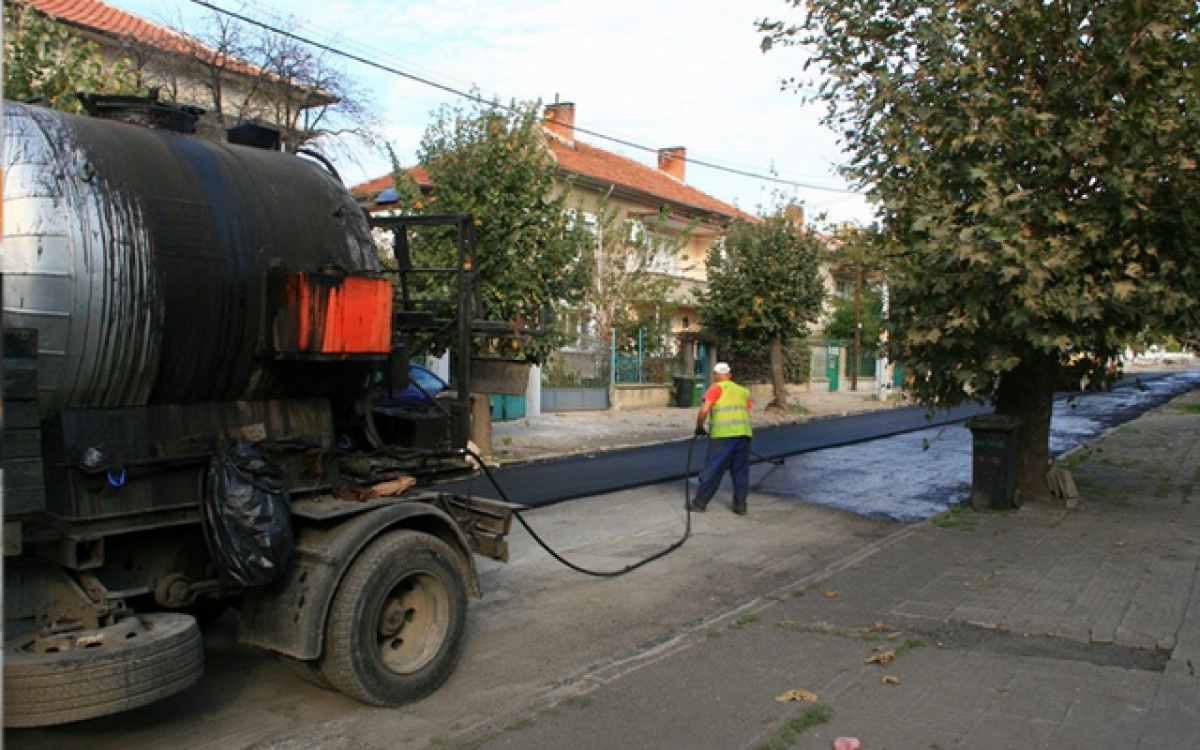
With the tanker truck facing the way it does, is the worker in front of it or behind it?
behind

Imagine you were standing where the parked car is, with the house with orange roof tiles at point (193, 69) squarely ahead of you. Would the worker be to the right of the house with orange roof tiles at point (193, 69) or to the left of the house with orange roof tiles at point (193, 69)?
right

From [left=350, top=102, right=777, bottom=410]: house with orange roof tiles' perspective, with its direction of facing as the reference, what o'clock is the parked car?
The parked car is roughly at 2 o'clock from the house with orange roof tiles.

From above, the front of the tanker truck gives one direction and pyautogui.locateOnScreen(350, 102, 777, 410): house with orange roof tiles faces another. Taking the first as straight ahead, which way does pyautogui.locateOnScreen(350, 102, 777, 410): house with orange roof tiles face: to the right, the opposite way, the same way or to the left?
to the left

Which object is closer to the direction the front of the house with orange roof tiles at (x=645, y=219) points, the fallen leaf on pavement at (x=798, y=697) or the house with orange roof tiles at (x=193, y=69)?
the fallen leaf on pavement

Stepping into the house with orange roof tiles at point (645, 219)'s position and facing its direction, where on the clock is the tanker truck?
The tanker truck is roughly at 2 o'clock from the house with orange roof tiles.

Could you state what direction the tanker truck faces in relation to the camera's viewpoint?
facing the viewer and to the left of the viewer

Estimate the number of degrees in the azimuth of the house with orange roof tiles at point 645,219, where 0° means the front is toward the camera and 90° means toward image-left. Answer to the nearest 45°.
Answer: approximately 315°

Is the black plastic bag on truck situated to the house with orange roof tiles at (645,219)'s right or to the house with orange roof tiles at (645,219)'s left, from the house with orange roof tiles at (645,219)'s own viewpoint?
on its right

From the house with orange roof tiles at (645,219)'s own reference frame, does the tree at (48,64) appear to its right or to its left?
on its right

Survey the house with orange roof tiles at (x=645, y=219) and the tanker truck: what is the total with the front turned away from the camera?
0

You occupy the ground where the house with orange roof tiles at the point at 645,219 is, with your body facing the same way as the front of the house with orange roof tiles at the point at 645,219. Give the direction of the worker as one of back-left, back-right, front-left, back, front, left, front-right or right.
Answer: front-right

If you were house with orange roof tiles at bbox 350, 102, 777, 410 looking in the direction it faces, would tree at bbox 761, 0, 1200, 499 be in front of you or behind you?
in front
